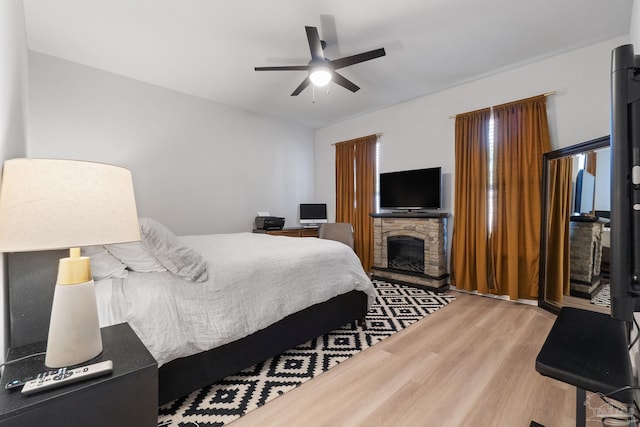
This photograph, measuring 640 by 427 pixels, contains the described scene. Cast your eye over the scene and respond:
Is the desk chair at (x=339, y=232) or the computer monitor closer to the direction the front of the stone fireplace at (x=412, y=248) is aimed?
the desk chair

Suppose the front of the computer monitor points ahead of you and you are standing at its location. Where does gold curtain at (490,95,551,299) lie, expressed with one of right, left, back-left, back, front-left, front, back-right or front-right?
front-left

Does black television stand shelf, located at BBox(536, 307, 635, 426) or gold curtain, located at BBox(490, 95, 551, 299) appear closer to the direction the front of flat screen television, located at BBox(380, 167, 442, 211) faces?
the black television stand shelf

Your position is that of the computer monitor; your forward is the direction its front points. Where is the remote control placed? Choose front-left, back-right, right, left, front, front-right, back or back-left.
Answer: front

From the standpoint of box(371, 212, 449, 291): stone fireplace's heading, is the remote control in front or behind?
in front

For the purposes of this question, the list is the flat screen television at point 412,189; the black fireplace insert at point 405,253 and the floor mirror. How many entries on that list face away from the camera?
0

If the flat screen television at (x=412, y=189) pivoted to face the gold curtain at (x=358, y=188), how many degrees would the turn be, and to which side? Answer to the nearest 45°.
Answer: approximately 90° to its right

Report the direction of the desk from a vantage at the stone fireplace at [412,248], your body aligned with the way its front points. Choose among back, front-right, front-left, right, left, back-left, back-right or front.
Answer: front-right

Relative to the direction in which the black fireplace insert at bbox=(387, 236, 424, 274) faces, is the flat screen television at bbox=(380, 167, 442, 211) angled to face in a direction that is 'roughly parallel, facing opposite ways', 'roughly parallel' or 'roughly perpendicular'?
roughly parallel

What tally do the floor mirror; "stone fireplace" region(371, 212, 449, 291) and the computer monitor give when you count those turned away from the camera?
0

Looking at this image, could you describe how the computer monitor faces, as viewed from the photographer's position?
facing the viewer

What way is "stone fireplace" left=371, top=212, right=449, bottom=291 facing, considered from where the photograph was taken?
facing the viewer and to the left of the viewer
